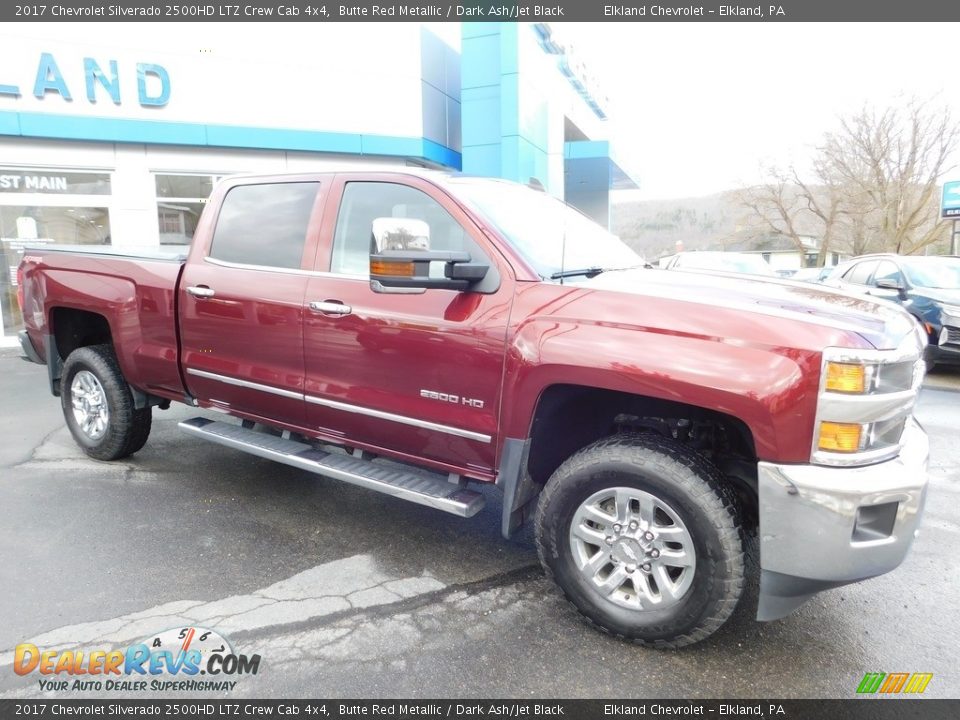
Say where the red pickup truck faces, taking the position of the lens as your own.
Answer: facing the viewer and to the right of the viewer

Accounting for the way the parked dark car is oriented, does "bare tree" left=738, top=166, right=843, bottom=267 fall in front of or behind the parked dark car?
behind

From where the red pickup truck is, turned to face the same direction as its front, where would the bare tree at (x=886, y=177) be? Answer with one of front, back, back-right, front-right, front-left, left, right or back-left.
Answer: left

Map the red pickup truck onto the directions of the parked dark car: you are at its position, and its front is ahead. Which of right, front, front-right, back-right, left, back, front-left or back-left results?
front-right

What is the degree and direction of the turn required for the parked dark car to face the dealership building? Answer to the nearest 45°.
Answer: approximately 135° to its right

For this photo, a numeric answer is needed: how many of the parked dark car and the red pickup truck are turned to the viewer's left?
0

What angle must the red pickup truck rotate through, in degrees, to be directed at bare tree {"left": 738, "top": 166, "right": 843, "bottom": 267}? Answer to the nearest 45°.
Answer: approximately 90° to its left

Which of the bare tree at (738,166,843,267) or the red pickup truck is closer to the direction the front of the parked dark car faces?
the red pickup truck

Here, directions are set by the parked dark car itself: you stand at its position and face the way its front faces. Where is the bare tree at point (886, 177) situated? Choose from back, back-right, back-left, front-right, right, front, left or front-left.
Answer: back-left
